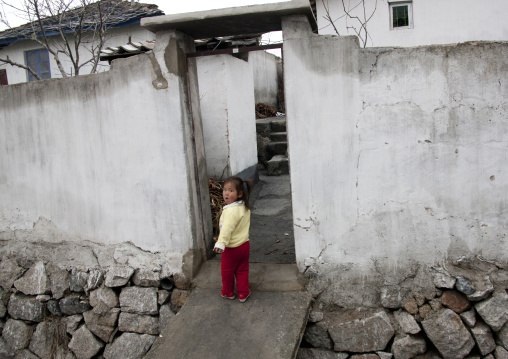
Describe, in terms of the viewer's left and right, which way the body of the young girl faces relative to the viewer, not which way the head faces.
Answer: facing away from the viewer and to the left of the viewer

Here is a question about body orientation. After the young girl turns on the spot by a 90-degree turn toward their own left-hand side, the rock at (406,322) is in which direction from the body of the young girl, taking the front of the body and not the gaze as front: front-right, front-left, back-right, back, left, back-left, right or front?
back-left

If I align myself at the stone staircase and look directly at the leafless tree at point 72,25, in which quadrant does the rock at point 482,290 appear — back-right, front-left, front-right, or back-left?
back-left

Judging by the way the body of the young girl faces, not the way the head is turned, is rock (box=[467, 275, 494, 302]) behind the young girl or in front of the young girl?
behind

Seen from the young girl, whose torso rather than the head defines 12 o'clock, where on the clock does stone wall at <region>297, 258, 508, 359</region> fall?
The stone wall is roughly at 5 o'clock from the young girl.

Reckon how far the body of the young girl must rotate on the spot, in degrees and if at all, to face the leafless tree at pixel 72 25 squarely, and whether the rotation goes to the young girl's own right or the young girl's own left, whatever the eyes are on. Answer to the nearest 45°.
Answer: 0° — they already face it

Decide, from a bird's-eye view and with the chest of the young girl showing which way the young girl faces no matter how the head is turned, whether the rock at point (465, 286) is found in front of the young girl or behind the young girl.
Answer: behind

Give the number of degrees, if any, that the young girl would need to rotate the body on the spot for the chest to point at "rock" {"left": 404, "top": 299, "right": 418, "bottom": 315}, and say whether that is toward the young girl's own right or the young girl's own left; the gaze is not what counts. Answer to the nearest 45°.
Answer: approximately 135° to the young girl's own right

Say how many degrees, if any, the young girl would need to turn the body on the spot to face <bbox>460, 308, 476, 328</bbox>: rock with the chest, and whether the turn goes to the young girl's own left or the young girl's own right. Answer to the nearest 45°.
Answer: approximately 135° to the young girl's own right

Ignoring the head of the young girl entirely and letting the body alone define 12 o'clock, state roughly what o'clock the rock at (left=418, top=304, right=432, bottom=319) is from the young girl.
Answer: The rock is roughly at 5 o'clock from the young girl.

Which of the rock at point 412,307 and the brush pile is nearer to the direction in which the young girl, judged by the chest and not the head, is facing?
the brush pile

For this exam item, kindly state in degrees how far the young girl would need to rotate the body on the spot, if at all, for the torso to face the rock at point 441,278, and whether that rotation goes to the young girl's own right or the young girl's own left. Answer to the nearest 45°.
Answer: approximately 135° to the young girl's own right
